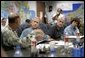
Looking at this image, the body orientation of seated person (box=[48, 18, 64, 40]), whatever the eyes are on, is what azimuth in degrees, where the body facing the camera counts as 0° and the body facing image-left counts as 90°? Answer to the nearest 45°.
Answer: approximately 315°

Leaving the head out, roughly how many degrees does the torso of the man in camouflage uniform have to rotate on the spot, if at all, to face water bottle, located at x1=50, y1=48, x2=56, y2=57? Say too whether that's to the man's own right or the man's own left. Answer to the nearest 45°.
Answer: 0° — they already face it

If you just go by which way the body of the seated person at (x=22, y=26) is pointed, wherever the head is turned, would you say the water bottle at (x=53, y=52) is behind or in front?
in front

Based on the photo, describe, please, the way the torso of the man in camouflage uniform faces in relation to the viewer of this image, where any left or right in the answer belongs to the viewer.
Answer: facing to the right of the viewer
